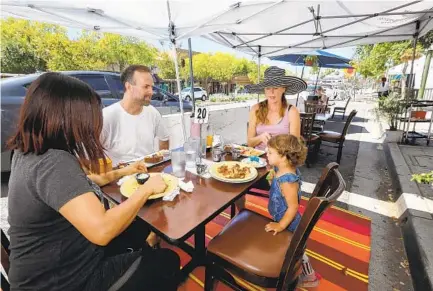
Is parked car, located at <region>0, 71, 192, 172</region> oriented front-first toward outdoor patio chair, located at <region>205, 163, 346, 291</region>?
no

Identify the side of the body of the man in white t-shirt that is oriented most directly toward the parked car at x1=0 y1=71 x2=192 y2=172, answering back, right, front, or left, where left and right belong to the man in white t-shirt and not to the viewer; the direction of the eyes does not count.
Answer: back

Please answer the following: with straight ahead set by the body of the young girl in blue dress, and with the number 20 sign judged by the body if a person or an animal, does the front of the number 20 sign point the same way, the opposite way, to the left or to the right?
to the left

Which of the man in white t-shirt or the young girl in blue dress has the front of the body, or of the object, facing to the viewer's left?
the young girl in blue dress

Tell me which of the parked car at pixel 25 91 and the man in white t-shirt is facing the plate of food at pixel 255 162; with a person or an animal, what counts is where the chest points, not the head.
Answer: the man in white t-shirt

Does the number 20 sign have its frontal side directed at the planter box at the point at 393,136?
no

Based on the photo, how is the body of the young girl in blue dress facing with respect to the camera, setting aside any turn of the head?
to the viewer's left

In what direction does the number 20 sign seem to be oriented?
toward the camera

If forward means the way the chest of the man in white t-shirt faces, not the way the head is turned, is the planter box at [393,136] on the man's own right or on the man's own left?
on the man's own left

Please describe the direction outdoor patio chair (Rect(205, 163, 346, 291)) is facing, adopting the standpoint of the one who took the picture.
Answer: facing away from the viewer and to the left of the viewer

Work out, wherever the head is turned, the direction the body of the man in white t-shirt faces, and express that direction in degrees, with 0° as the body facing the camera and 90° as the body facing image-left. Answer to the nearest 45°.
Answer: approximately 315°

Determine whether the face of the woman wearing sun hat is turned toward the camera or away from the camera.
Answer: toward the camera

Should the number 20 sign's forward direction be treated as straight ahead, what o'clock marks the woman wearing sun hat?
The woman wearing sun hat is roughly at 8 o'clock from the number 20 sign.
